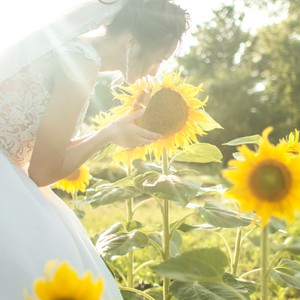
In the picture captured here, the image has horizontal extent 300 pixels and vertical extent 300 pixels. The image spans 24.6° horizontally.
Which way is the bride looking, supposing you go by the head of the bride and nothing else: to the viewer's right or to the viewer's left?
to the viewer's right

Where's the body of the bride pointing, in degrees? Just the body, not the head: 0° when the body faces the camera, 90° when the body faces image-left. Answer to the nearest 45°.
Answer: approximately 270°

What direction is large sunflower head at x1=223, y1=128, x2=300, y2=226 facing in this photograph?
toward the camera

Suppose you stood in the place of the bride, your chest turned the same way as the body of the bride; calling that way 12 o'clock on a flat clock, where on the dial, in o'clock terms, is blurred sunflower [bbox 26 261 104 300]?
The blurred sunflower is roughly at 3 o'clock from the bride.

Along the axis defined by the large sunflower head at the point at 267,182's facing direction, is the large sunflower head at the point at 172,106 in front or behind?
behind

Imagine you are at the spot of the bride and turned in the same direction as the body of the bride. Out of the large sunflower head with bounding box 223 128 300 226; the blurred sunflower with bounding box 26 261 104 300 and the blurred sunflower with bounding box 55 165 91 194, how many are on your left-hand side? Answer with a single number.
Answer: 1

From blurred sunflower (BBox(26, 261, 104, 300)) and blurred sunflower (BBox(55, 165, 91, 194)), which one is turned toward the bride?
blurred sunflower (BBox(55, 165, 91, 194))

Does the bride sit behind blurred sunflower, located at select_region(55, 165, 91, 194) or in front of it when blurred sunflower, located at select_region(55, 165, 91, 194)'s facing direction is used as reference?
in front

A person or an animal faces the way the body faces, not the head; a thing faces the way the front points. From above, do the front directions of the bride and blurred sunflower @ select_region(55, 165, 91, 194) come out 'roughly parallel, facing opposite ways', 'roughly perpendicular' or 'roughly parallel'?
roughly perpendicular

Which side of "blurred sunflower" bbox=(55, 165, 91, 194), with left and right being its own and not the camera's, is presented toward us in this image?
front

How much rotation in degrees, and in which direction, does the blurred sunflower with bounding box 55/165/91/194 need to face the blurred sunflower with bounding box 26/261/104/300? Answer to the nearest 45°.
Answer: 0° — it already faces it

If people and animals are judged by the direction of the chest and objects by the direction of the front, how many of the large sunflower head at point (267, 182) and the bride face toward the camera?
1
